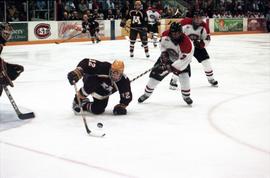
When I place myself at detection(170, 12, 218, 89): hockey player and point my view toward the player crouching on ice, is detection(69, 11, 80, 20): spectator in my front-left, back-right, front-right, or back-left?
back-right

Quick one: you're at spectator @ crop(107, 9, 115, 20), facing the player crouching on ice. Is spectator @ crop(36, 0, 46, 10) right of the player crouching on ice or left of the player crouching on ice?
right

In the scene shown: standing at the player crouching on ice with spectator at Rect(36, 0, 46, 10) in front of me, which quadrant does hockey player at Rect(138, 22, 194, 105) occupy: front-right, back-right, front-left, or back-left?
front-right

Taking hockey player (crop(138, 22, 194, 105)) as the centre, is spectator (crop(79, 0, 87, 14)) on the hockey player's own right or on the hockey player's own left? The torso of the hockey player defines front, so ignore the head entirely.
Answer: on the hockey player's own right

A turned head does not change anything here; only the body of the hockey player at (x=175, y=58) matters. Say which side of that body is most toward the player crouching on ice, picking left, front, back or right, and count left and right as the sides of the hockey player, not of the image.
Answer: front

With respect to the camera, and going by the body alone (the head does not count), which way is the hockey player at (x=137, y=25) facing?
toward the camera

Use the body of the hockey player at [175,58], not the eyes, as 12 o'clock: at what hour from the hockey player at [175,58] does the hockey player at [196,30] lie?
the hockey player at [196,30] is roughly at 5 o'clock from the hockey player at [175,58].

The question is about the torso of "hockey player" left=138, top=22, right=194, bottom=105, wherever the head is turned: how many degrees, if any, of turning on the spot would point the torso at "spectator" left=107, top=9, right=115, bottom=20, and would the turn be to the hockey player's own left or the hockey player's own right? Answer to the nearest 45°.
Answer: approximately 135° to the hockey player's own right

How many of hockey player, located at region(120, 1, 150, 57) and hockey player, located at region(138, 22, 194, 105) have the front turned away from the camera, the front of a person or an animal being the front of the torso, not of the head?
0

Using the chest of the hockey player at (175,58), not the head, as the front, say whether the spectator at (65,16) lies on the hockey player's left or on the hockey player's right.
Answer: on the hockey player's right

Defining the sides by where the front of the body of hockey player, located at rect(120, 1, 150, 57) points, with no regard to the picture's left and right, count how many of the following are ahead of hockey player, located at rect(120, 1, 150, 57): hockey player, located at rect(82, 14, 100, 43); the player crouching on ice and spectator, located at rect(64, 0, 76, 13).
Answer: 1

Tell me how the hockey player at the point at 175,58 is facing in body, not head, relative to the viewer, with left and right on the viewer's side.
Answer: facing the viewer and to the left of the viewer

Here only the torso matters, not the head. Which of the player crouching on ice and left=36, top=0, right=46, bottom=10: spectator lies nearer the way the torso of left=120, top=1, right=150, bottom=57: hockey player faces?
the player crouching on ice
